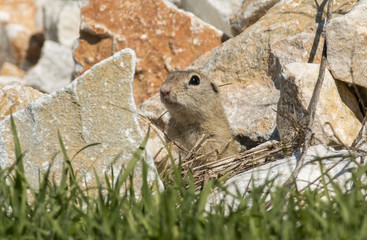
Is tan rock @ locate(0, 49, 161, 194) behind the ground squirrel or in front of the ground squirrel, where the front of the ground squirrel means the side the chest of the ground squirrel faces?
in front

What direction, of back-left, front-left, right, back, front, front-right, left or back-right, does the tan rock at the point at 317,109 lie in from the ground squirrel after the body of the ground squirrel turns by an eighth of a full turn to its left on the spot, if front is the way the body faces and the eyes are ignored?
front-left

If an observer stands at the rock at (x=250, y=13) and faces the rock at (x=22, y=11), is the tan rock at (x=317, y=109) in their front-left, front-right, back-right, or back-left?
back-left
